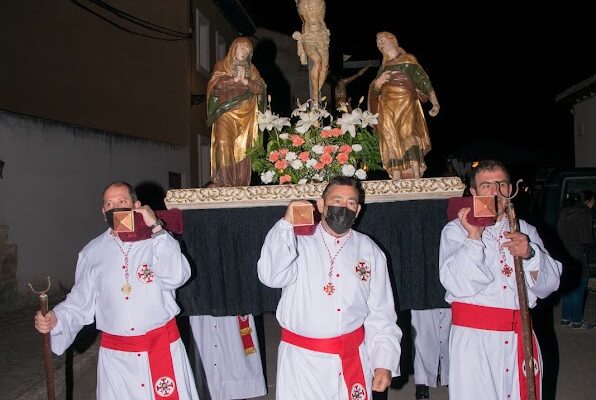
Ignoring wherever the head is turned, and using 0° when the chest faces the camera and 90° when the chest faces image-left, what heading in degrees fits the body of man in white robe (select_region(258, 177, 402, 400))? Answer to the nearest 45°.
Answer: approximately 0°

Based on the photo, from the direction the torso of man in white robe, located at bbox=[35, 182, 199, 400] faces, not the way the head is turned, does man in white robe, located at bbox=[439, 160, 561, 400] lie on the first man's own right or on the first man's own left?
on the first man's own left

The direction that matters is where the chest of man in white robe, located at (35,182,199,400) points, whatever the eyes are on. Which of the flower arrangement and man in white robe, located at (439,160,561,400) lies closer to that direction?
the man in white robe

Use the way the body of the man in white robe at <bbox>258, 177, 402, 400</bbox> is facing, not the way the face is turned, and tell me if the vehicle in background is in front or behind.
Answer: behind

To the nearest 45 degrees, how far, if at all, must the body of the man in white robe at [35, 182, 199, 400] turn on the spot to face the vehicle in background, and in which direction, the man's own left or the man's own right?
approximately 135° to the man's own left

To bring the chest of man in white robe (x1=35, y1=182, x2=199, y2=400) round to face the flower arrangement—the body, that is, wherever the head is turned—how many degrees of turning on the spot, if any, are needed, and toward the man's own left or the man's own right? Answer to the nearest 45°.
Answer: approximately 90° to the man's own left
